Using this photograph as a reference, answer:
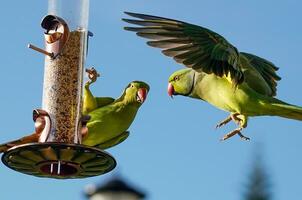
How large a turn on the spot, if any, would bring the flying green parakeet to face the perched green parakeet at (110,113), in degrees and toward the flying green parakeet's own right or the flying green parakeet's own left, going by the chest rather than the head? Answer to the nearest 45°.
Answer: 0° — it already faces it

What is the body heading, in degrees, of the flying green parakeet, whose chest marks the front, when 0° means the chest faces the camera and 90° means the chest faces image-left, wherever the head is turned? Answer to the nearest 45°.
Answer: approximately 90°

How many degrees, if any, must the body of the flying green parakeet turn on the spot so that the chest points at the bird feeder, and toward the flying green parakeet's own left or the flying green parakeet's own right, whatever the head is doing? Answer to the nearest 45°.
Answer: approximately 45° to the flying green parakeet's own left
